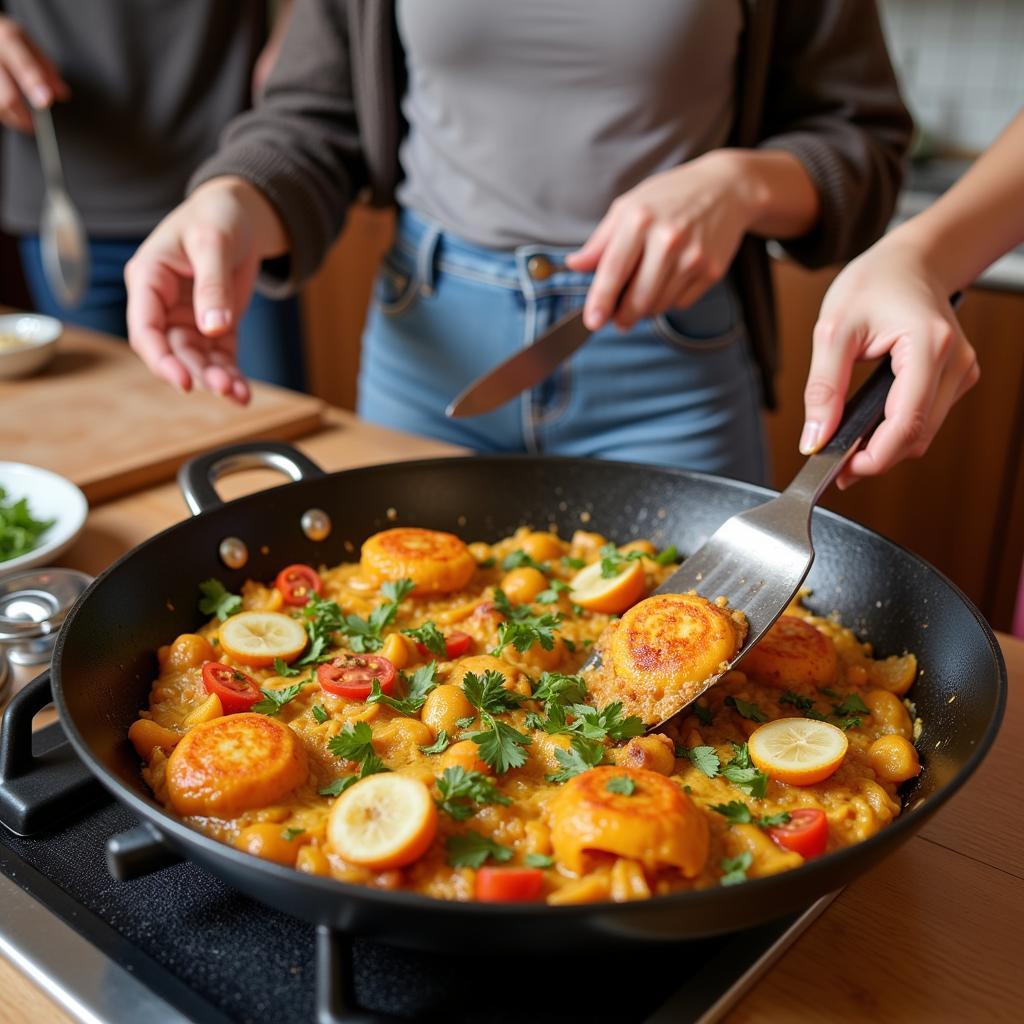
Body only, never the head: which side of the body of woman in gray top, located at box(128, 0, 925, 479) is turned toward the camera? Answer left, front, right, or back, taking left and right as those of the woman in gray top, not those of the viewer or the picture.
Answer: front

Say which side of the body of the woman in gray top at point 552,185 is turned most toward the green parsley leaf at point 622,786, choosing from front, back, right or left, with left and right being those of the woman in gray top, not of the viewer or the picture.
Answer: front

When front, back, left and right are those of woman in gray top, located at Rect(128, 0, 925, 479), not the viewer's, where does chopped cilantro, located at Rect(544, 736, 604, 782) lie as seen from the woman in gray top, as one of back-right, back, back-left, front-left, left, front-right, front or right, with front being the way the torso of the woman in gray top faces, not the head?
front

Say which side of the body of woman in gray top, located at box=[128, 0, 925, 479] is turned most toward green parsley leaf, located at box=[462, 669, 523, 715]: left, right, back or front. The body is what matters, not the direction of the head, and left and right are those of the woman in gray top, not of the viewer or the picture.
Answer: front

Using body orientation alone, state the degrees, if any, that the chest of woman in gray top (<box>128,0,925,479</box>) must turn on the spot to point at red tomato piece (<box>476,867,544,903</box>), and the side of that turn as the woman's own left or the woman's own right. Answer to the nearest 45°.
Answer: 0° — they already face it

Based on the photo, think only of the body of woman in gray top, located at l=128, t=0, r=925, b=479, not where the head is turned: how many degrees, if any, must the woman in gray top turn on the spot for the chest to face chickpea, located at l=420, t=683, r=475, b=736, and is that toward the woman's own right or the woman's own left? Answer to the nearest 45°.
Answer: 0° — they already face it

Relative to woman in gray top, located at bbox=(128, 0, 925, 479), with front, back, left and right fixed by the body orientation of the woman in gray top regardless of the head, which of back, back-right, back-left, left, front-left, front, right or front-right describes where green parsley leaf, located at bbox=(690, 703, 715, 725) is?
front

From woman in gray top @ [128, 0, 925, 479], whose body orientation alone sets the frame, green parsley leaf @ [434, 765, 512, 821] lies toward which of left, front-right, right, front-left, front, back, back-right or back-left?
front

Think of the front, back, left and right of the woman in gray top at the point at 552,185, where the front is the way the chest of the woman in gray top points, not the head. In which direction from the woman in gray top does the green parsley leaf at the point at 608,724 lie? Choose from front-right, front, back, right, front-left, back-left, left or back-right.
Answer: front

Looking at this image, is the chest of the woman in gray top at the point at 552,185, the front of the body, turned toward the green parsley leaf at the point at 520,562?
yes

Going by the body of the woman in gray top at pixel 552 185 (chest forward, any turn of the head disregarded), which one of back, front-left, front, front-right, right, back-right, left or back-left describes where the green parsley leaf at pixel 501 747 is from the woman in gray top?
front

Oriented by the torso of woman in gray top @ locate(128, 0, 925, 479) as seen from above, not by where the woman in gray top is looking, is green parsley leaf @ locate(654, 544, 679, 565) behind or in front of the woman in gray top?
in front

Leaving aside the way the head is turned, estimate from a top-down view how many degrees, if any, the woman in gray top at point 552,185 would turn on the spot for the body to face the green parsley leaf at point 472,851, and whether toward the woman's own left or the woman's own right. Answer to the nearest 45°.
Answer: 0° — they already face it
